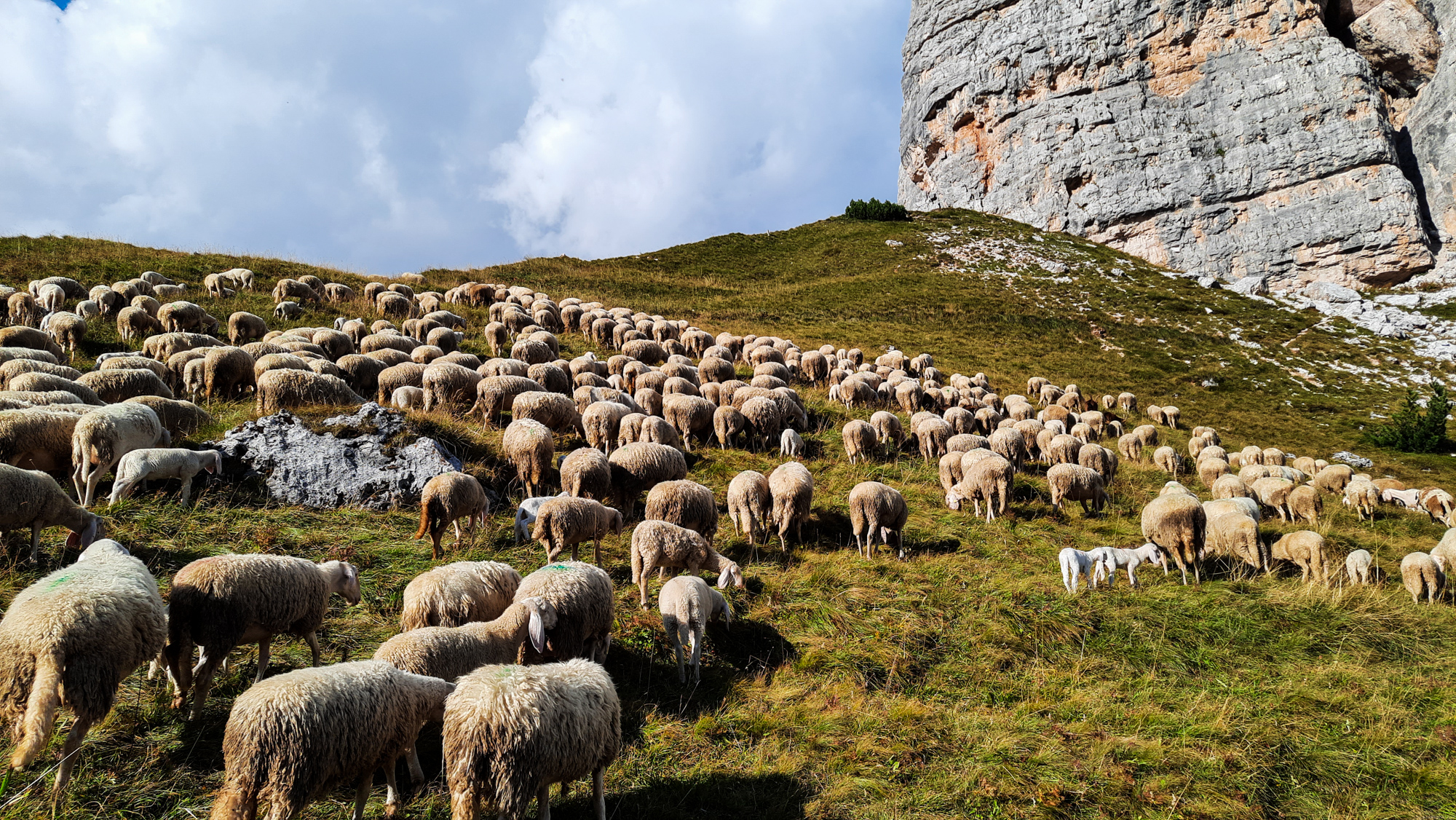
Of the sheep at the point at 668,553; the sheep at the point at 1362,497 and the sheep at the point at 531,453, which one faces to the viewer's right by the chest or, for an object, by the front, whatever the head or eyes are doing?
the sheep at the point at 668,553

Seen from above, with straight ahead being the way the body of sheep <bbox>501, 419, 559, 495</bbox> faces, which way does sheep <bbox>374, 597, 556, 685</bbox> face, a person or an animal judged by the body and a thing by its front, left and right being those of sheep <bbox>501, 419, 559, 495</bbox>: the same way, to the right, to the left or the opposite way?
to the right

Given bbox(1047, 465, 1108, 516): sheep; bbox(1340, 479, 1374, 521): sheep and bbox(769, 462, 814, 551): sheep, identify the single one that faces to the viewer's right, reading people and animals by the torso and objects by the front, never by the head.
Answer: bbox(1047, 465, 1108, 516): sheep

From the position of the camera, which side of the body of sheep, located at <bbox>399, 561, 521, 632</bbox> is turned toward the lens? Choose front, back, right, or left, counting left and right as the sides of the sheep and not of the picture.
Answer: right

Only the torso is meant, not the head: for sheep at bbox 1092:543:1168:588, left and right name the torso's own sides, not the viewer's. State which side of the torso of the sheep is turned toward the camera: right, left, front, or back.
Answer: right

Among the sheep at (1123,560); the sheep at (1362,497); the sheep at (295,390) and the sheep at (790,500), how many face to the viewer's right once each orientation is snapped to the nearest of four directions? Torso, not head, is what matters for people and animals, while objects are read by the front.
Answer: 2

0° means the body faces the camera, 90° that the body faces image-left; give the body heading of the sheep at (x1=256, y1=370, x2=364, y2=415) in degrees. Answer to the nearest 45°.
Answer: approximately 270°

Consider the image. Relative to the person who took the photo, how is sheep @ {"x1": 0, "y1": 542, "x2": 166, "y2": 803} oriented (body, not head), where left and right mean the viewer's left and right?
facing away from the viewer and to the right of the viewer

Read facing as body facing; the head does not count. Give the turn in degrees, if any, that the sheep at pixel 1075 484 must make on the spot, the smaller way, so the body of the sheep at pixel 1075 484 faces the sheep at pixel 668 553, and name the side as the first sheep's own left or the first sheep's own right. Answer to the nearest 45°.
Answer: approximately 135° to the first sheep's own right

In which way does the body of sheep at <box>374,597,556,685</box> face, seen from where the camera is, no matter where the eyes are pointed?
to the viewer's right

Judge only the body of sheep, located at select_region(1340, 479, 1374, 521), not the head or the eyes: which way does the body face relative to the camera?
away from the camera

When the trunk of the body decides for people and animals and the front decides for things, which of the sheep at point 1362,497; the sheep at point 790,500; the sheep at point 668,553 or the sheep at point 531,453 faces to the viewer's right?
the sheep at point 668,553

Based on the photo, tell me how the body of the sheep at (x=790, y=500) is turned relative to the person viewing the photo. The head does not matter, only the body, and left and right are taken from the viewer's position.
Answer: facing away from the viewer
